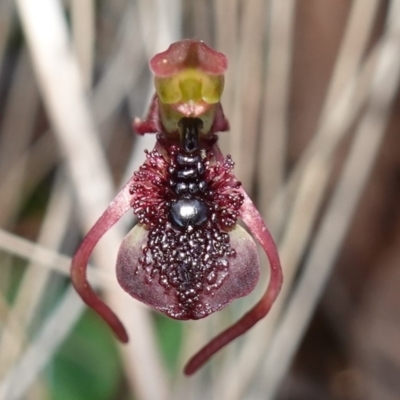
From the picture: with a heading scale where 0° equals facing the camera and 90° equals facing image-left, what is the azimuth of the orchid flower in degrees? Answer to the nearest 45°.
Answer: approximately 0°

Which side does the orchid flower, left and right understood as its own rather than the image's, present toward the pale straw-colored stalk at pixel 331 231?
back
